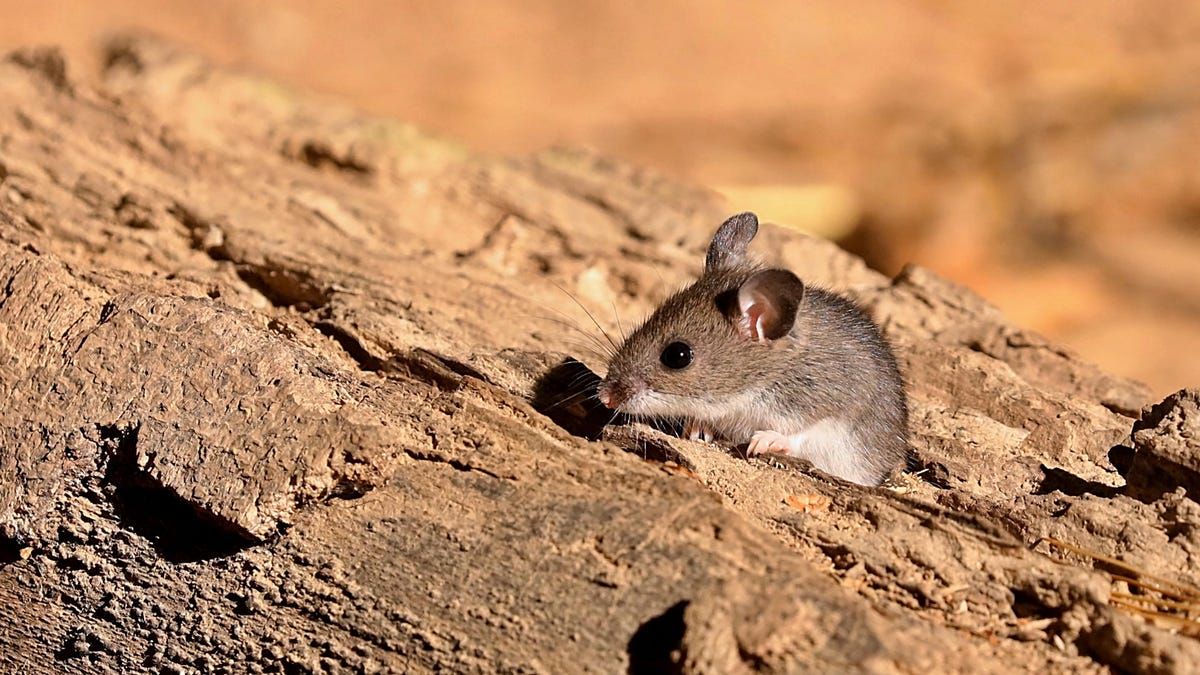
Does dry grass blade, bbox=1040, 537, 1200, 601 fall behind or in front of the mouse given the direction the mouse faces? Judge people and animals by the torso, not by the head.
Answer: behind

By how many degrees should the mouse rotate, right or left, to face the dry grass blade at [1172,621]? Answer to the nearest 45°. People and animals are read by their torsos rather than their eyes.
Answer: approximately 135° to its left

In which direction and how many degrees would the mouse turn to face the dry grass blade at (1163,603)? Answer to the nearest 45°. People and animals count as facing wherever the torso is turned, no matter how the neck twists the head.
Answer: approximately 135° to its left

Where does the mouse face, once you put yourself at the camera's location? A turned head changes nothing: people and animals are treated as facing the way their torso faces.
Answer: facing to the left of the viewer
